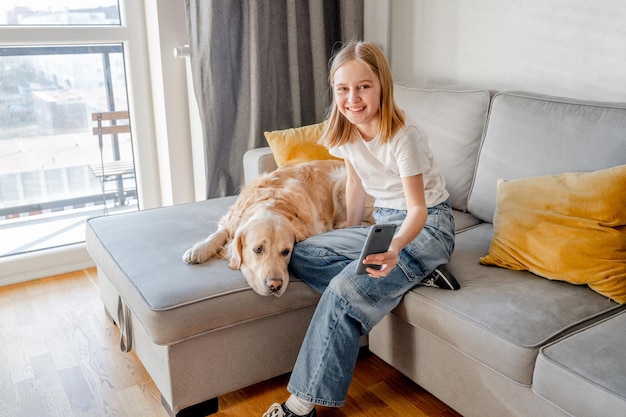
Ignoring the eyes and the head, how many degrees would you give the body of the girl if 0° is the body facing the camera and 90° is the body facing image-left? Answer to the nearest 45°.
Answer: approximately 45°

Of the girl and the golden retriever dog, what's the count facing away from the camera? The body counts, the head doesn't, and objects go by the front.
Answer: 0

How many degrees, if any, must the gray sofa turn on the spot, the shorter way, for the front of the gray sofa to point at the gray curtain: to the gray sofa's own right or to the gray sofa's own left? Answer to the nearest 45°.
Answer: approximately 90° to the gray sofa's own right

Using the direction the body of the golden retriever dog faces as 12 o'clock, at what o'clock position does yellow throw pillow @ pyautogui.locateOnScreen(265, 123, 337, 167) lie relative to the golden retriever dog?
The yellow throw pillow is roughly at 5 o'clock from the golden retriever dog.

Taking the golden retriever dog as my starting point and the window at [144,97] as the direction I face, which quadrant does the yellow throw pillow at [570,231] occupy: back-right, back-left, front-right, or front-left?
back-right

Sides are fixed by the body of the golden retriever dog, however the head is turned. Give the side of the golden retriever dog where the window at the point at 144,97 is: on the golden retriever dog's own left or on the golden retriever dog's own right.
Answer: on the golden retriever dog's own right

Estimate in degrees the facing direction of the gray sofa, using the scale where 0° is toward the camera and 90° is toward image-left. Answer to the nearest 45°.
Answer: approximately 45°

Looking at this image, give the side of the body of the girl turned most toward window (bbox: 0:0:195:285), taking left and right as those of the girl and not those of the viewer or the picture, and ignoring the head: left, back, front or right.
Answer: right

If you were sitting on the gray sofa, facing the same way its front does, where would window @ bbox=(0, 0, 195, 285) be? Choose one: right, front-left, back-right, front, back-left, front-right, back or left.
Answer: right
